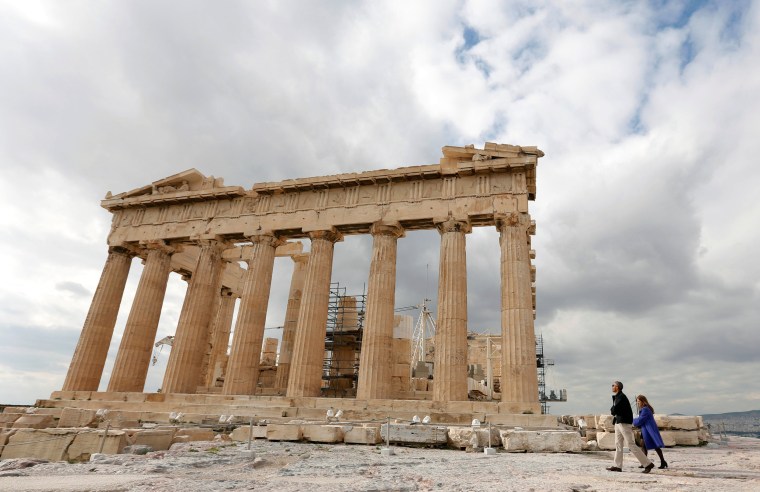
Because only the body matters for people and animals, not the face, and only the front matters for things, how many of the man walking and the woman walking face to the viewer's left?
2

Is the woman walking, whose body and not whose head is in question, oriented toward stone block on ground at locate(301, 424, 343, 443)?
yes

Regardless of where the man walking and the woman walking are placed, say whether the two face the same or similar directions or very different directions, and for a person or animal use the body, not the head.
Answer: same or similar directions

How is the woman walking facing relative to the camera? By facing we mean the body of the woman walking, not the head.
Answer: to the viewer's left

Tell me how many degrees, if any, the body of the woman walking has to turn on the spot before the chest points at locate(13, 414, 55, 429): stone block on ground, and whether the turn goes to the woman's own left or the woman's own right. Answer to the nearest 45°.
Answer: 0° — they already face it

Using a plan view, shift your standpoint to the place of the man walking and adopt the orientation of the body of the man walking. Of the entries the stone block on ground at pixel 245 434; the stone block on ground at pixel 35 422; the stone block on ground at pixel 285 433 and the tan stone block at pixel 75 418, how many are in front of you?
4

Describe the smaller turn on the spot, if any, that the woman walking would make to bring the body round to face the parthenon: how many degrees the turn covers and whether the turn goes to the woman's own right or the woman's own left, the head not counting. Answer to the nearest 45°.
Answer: approximately 45° to the woman's own right

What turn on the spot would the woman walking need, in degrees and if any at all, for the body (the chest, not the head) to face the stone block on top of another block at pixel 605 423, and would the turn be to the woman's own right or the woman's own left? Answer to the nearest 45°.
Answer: approximately 90° to the woman's own right

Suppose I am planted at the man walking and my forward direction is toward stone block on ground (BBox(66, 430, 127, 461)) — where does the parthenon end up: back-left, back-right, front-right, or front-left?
front-right

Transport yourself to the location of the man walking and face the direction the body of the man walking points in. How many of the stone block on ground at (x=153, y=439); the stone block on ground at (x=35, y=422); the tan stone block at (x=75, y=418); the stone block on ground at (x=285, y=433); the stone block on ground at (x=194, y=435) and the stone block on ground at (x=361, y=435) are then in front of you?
6

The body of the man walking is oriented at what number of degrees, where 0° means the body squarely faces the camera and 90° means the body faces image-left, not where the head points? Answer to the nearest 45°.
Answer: approximately 90°

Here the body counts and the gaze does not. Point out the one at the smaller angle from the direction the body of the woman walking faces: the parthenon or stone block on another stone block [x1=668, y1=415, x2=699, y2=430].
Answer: the parthenon

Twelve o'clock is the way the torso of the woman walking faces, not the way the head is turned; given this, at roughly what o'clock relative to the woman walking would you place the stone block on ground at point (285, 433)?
The stone block on ground is roughly at 12 o'clock from the woman walking.

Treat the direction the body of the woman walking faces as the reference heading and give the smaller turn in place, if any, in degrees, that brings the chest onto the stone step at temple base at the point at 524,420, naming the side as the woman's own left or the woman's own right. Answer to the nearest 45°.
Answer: approximately 45° to the woman's own right

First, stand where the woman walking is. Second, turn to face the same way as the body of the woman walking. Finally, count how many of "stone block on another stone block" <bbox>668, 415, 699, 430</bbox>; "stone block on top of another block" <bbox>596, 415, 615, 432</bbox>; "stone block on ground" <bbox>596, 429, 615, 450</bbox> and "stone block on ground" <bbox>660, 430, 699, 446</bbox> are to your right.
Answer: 4

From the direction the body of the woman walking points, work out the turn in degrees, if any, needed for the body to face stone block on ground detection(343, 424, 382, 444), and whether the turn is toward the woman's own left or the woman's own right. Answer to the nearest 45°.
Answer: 0° — they already face it

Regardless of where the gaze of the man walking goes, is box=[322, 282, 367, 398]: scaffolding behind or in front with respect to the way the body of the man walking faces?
in front
